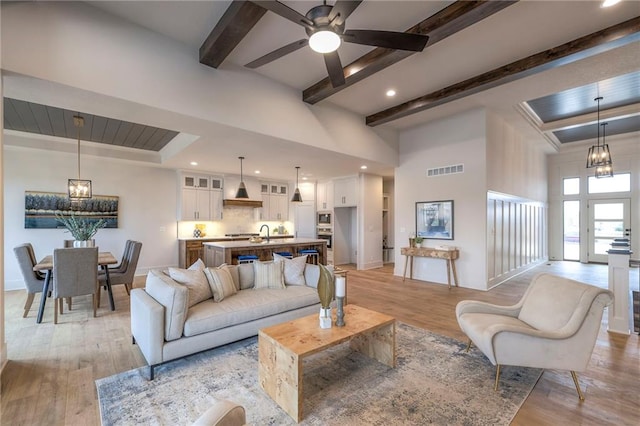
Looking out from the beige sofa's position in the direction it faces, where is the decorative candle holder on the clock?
The decorative candle holder is roughly at 12 o'clock from the beige sofa.

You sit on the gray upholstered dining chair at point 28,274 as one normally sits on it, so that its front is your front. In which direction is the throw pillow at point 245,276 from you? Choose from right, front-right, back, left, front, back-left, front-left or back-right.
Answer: front-right

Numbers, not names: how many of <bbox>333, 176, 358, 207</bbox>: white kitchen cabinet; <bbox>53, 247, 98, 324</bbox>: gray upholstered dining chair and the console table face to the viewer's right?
0

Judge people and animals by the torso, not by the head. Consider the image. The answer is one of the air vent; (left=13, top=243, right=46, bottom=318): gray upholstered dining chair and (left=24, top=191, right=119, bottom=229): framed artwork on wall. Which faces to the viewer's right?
the gray upholstered dining chair

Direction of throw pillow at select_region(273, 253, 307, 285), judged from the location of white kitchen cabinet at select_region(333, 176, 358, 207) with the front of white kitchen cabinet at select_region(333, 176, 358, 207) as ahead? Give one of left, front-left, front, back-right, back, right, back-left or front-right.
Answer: front-left

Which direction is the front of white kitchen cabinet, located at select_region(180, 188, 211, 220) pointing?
toward the camera

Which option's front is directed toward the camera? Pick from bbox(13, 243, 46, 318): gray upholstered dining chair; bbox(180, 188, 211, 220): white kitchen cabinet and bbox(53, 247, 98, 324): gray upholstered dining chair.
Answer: the white kitchen cabinet

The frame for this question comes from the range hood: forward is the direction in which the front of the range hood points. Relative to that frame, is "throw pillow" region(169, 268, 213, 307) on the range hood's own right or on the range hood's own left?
on the range hood's own right

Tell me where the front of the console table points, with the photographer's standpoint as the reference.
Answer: facing the viewer and to the left of the viewer

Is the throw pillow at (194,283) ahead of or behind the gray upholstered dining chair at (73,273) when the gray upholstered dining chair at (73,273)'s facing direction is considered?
behind

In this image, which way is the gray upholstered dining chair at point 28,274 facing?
to the viewer's right

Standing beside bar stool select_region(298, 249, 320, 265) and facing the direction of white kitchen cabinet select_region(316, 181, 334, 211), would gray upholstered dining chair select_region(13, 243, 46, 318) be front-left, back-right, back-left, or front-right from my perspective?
back-left

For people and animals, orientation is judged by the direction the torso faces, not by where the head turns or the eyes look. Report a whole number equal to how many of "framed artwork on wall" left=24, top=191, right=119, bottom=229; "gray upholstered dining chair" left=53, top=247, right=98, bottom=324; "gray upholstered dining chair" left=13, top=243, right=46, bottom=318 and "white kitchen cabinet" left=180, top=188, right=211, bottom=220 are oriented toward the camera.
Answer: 2

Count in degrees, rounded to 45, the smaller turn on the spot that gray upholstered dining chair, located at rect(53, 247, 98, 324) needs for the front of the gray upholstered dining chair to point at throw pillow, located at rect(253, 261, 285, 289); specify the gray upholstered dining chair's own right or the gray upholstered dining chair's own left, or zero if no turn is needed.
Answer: approximately 135° to the gray upholstered dining chair's own right

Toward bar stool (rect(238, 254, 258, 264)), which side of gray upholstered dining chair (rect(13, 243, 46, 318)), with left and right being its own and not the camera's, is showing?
front

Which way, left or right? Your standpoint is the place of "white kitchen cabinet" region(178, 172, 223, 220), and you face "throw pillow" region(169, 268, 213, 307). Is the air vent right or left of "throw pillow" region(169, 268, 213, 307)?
left

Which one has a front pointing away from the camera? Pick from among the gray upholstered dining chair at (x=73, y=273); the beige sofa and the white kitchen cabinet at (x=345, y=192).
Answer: the gray upholstered dining chair
